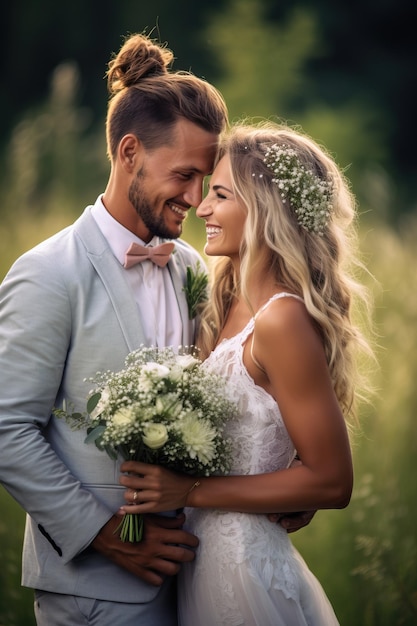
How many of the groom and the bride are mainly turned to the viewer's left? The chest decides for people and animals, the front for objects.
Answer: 1

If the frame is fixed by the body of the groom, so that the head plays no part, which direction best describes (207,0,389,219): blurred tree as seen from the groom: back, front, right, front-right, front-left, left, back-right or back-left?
back-left

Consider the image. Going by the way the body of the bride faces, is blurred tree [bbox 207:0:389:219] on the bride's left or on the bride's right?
on the bride's right

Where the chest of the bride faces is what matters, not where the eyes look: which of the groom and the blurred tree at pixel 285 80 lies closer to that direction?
the groom

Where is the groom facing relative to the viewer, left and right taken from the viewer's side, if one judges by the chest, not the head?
facing the viewer and to the right of the viewer

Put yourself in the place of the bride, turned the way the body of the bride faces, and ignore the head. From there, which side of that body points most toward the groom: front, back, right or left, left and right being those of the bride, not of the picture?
front

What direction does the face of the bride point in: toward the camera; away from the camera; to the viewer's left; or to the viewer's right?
to the viewer's left

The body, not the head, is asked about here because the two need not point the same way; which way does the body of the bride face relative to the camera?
to the viewer's left

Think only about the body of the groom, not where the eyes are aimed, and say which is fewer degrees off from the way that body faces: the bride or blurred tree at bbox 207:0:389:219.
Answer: the bride
